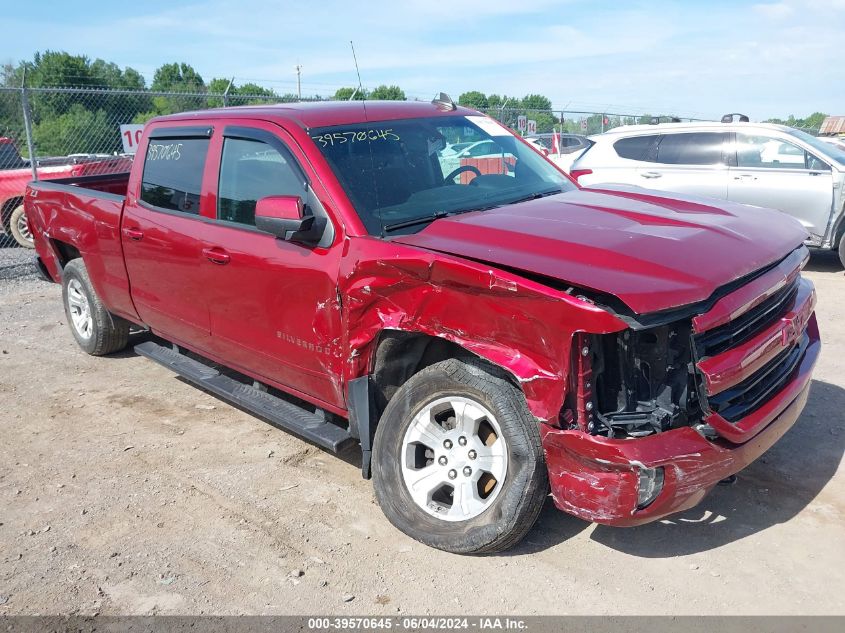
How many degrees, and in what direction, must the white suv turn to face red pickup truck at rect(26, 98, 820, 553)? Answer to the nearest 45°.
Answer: approximately 90° to its right

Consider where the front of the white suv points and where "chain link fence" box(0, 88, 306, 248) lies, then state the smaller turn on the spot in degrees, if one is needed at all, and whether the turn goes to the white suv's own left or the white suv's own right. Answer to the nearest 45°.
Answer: approximately 180°

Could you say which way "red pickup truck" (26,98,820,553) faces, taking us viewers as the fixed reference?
facing the viewer and to the right of the viewer

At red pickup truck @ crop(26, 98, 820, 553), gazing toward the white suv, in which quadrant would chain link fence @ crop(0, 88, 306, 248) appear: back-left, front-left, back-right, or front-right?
front-left

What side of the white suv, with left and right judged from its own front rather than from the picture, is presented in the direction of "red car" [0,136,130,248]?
back

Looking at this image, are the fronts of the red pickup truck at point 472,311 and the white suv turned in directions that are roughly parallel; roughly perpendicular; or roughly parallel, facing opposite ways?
roughly parallel

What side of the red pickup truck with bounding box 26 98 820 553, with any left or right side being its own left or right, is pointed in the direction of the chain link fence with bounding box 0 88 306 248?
back

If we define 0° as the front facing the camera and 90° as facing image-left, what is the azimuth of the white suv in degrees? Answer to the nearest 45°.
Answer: approximately 270°

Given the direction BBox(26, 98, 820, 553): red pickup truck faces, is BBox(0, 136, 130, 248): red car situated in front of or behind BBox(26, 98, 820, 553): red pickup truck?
behind
